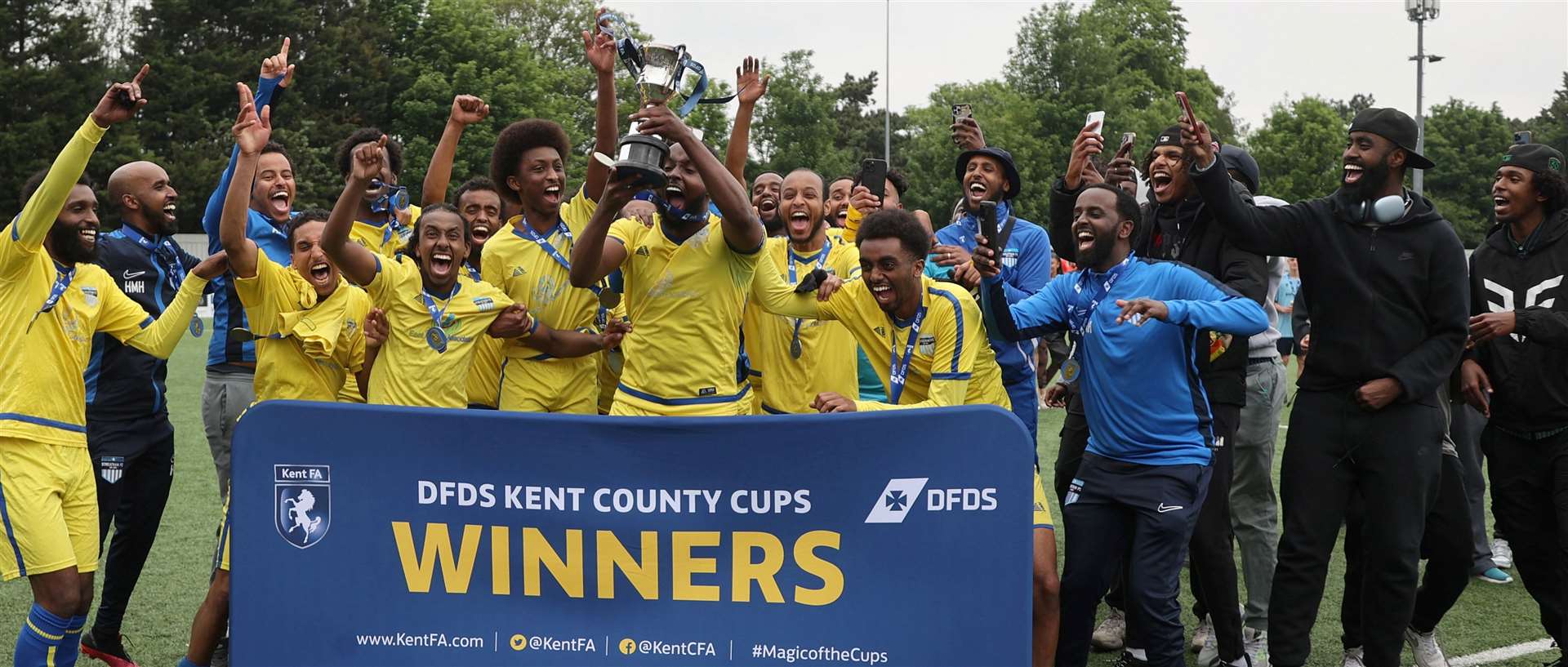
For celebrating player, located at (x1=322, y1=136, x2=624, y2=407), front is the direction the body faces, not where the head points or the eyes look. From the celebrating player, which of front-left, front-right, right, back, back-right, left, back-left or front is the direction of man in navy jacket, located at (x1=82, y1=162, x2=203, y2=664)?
back-right

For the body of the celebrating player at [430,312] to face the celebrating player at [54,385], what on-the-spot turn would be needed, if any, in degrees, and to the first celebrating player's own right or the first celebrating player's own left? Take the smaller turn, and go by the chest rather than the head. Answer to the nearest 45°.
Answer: approximately 90° to the first celebrating player's own right

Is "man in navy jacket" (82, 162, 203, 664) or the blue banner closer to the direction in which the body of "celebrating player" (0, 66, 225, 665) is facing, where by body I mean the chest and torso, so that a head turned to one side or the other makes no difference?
the blue banner

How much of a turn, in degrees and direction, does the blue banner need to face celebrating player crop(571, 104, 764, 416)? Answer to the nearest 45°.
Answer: approximately 180°

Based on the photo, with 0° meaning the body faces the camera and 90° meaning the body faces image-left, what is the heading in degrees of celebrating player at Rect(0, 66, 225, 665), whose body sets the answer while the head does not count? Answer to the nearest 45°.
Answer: approximately 315°

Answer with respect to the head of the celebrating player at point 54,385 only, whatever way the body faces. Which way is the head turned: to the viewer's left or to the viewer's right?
to the viewer's right

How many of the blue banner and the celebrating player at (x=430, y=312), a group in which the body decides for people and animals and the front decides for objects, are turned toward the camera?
2

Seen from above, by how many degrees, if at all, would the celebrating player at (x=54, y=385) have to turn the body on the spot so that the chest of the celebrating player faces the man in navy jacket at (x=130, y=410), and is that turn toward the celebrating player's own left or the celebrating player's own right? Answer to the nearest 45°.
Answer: approximately 135° to the celebrating player's own left

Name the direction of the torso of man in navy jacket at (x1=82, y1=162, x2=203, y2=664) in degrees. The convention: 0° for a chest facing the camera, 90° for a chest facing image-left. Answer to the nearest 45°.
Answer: approximately 315°
